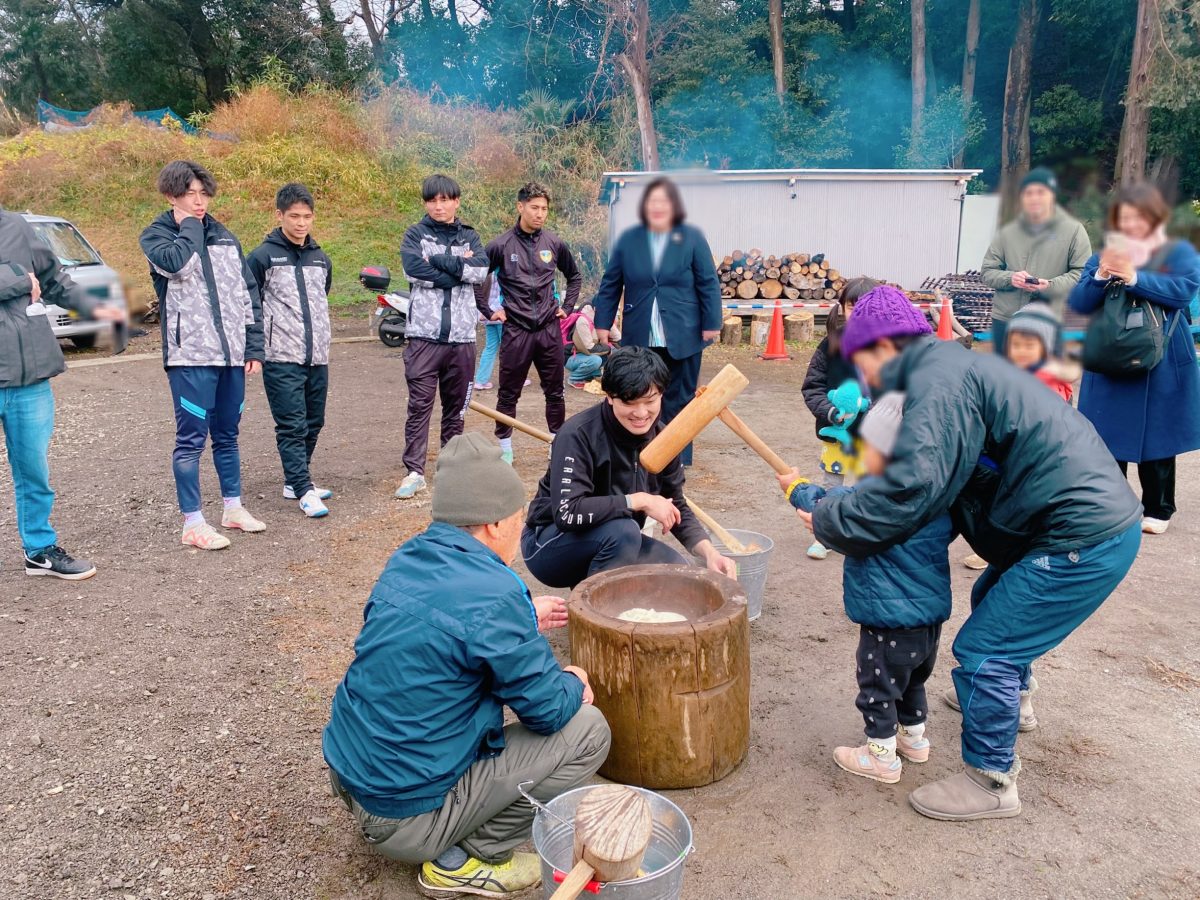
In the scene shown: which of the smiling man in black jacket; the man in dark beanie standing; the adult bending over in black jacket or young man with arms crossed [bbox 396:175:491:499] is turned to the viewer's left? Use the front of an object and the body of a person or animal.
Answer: the adult bending over in black jacket

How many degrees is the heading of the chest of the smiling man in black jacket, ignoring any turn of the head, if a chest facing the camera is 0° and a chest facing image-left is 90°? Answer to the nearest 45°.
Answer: approximately 315°

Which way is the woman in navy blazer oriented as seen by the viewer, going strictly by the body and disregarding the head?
toward the camera

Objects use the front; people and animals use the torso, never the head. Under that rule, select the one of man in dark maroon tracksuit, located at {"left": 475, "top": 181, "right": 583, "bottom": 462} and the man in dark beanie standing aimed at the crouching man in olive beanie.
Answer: the man in dark maroon tracksuit

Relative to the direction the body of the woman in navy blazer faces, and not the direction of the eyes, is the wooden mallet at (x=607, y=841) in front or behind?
in front

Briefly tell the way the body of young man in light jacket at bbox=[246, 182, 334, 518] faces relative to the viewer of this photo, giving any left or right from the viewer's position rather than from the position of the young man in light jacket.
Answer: facing the viewer and to the right of the viewer

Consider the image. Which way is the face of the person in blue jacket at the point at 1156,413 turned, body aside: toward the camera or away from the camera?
toward the camera

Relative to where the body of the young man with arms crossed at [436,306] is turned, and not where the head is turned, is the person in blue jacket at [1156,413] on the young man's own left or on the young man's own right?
on the young man's own left

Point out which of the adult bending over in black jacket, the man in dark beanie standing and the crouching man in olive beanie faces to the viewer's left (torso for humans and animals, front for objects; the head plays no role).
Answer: the adult bending over in black jacket

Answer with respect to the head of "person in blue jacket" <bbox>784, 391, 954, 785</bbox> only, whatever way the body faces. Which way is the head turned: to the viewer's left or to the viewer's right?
to the viewer's left

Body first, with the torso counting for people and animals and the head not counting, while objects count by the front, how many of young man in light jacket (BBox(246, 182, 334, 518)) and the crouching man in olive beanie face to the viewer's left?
0

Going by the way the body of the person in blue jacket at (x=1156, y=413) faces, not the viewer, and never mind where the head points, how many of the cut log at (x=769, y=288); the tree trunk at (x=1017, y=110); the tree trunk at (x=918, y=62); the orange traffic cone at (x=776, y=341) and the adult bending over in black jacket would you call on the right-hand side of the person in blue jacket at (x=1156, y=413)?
4

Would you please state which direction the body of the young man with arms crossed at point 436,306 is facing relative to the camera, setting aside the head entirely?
toward the camera

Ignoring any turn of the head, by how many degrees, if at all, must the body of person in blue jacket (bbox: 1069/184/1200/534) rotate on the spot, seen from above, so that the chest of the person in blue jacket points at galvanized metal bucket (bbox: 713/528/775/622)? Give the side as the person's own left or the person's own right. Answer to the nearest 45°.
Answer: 0° — they already face it

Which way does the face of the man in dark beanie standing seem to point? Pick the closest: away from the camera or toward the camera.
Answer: toward the camera

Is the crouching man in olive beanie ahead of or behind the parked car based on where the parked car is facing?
ahead
